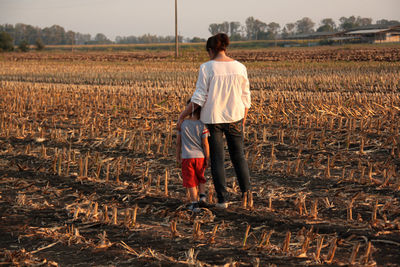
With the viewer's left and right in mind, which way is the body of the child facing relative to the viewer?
facing away from the viewer
